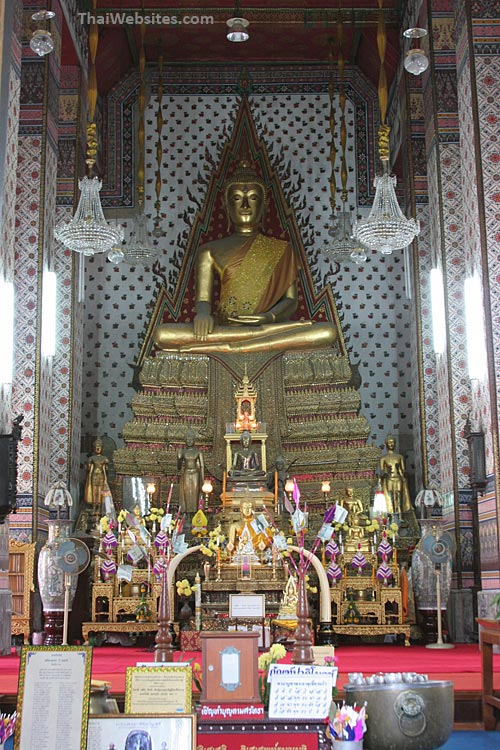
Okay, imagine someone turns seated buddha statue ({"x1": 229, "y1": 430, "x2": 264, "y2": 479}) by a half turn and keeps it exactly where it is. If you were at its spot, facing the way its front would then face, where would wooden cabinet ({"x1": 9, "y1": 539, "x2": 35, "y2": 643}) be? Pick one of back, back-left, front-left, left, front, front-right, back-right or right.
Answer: back-left

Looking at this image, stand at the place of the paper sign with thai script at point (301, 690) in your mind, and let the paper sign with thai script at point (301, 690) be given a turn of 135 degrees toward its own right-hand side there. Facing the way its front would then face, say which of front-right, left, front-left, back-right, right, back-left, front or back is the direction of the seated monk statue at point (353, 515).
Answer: front-right

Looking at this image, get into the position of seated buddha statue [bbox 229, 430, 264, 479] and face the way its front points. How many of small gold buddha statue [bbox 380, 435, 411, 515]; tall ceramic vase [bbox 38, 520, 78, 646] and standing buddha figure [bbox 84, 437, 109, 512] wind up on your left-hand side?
1

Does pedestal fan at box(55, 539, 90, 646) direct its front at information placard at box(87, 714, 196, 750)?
yes
